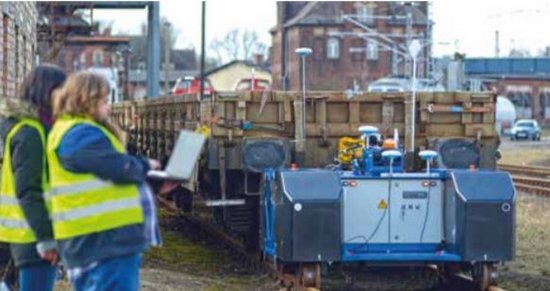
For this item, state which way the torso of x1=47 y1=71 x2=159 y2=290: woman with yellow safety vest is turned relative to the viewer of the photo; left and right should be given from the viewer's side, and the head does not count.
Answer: facing to the right of the viewer

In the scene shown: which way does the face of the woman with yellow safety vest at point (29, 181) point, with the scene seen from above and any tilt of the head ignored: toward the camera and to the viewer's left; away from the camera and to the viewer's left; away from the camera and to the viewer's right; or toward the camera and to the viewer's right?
away from the camera and to the viewer's right

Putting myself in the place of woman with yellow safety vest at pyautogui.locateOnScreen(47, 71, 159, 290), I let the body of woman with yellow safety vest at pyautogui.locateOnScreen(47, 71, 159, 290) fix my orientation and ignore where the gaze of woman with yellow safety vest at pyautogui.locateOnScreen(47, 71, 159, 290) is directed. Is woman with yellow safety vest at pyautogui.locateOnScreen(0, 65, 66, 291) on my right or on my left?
on my left

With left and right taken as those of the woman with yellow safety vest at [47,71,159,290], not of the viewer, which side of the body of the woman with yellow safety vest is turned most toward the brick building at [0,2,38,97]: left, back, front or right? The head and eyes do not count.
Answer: left

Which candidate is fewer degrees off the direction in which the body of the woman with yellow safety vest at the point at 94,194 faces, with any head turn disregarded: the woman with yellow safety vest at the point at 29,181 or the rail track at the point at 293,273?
the rail track

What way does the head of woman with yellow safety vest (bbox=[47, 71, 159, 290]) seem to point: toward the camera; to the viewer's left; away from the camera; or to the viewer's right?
to the viewer's right
